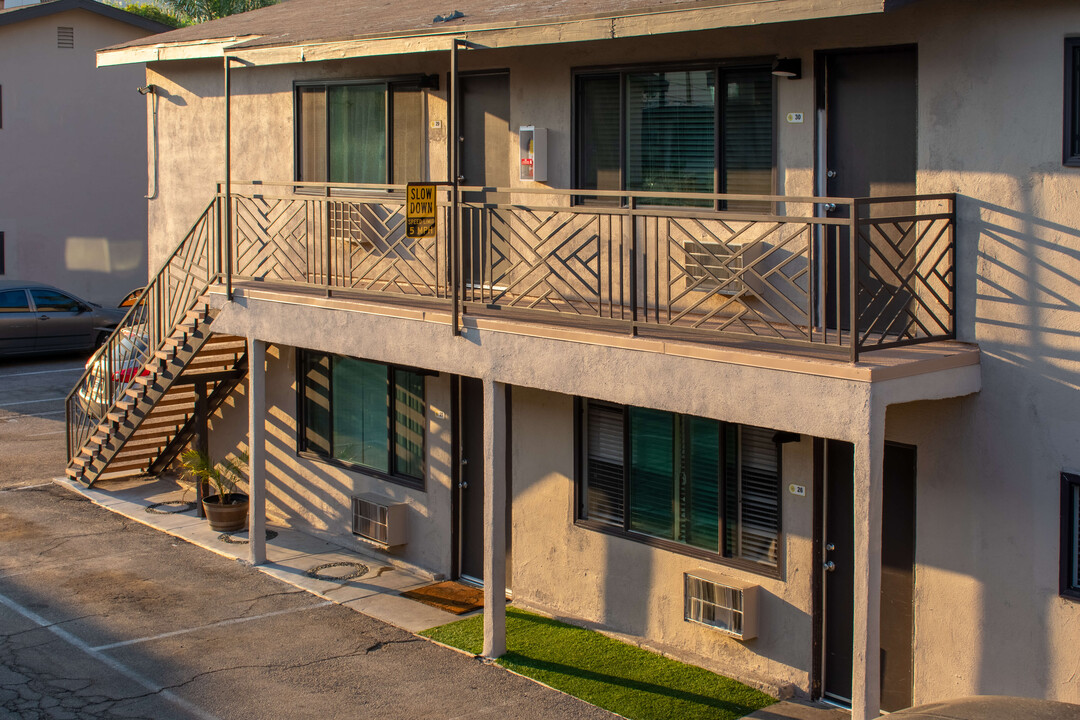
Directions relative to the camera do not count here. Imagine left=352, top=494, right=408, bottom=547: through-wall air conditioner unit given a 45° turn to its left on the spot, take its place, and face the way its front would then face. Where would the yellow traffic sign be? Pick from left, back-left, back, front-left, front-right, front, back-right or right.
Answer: front

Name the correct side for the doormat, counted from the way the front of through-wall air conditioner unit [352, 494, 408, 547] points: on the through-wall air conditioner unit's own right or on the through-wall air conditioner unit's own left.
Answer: on the through-wall air conditioner unit's own left

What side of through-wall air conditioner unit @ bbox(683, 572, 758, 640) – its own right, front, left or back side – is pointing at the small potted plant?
right

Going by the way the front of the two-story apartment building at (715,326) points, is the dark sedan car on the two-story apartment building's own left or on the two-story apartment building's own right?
on the two-story apartment building's own right

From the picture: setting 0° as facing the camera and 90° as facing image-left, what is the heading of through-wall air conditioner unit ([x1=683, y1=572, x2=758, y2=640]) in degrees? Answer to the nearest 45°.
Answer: approximately 45°

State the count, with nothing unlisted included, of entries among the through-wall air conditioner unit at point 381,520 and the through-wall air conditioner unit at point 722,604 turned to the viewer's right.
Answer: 0

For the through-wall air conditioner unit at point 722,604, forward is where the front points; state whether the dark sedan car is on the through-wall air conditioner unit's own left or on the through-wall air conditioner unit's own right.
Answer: on the through-wall air conditioner unit's own right

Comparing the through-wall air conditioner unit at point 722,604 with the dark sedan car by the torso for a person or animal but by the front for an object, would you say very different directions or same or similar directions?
very different directions

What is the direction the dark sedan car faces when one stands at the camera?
facing to the right of the viewer

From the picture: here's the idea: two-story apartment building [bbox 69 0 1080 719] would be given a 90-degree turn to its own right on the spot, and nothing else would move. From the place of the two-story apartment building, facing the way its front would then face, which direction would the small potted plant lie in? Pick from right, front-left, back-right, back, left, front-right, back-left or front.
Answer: front
